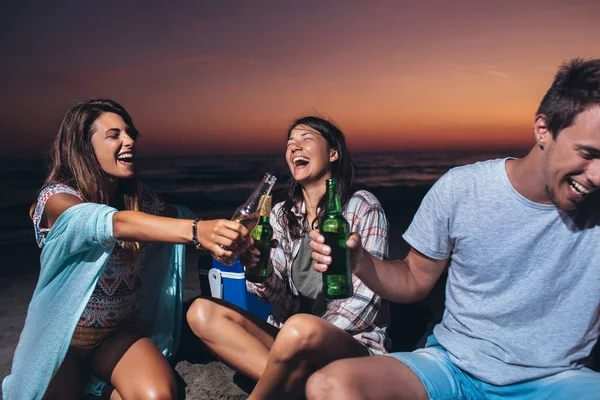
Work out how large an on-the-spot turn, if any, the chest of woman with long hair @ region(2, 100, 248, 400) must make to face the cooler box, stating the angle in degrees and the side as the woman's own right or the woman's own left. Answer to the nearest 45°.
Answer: approximately 90° to the woman's own left

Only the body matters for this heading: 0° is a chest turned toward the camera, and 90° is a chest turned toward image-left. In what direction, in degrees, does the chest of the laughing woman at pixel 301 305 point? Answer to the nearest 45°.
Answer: approximately 45°

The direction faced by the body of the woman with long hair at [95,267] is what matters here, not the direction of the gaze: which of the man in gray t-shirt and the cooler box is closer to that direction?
the man in gray t-shirt

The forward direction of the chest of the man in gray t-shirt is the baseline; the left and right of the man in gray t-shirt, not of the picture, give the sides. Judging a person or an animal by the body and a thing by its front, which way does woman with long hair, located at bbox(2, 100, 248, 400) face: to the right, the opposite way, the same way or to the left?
to the left

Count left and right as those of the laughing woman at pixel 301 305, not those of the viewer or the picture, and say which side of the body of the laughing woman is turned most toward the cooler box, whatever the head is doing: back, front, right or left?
right

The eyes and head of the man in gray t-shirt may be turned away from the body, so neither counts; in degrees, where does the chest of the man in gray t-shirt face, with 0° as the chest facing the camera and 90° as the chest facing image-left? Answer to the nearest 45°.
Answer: approximately 0°

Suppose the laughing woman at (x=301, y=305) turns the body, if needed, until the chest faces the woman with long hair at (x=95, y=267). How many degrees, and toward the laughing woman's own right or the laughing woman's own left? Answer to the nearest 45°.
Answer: approximately 45° to the laughing woman's own right
